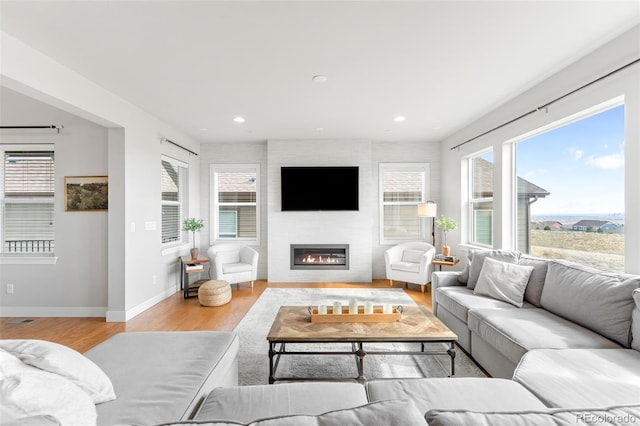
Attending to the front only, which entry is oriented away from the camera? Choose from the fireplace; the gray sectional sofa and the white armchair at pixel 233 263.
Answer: the gray sectional sofa

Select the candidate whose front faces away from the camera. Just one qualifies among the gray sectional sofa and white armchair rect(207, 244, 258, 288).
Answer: the gray sectional sofa

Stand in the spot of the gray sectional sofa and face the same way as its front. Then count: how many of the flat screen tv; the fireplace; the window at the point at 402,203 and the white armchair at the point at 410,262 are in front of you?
4

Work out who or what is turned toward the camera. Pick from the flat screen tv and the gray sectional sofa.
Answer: the flat screen tv

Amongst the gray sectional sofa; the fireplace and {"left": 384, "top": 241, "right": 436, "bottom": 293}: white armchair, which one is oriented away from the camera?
the gray sectional sofa

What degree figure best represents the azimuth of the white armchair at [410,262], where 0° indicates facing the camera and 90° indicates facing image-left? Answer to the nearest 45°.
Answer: approximately 45°

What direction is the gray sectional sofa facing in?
away from the camera

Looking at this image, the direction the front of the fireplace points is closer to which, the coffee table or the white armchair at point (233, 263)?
the coffee table

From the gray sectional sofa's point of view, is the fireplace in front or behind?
in front

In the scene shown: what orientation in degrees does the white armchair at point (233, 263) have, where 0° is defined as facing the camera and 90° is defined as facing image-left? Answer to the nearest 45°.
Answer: approximately 315°

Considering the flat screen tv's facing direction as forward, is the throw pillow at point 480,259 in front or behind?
in front

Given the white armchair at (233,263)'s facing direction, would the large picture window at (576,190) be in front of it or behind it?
in front

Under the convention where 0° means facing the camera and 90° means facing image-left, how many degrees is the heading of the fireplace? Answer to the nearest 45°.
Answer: approximately 0°

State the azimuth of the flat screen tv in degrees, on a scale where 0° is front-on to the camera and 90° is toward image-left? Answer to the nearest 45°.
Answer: approximately 0°

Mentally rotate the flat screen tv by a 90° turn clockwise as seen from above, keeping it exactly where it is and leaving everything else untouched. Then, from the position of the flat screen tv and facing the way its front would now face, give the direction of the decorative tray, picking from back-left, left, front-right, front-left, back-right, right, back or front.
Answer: left

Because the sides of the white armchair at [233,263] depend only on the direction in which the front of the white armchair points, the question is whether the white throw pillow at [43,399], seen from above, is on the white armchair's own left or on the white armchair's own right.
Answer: on the white armchair's own right

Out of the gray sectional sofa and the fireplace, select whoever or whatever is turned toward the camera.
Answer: the fireplace

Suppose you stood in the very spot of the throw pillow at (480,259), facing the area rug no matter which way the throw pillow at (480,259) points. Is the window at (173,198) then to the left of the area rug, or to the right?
right
